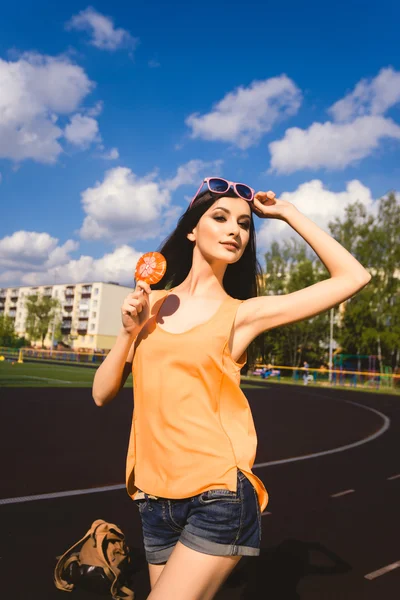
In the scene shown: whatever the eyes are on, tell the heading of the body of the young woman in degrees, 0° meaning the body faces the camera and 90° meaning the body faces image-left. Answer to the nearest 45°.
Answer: approximately 45°

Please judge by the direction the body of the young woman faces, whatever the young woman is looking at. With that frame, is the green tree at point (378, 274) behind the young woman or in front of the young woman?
behind

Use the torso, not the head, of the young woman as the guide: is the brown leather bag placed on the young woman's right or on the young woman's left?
on the young woman's right
